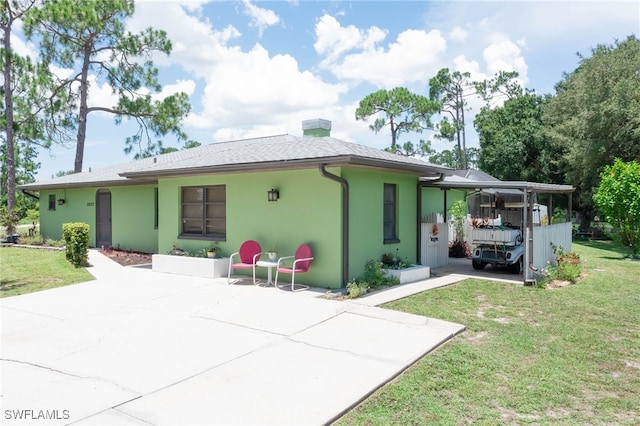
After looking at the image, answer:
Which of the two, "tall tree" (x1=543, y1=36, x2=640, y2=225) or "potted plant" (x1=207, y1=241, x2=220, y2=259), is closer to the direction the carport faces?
the potted plant

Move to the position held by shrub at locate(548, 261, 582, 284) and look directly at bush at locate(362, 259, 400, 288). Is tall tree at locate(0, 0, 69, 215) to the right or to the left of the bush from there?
right

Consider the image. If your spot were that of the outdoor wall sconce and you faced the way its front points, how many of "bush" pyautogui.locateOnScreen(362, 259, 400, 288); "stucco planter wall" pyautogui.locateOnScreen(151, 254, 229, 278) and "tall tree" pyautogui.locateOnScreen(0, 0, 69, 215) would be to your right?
2

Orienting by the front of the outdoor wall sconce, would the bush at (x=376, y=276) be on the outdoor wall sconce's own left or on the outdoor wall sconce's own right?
on the outdoor wall sconce's own left

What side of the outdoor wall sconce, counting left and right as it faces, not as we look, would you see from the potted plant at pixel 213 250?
right

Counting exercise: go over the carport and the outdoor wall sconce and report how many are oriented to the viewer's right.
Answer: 0

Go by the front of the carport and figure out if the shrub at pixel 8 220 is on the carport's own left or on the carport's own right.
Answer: on the carport's own right

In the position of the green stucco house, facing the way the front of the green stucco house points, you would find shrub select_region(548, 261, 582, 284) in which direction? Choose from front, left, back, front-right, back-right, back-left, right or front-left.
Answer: back-left

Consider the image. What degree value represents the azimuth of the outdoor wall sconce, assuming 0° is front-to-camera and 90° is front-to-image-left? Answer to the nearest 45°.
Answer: approximately 45°

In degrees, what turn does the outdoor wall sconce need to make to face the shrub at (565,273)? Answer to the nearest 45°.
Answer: approximately 135° to its left

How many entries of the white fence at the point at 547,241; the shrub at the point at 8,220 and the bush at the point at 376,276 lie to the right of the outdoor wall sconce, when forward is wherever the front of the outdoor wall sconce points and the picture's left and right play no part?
1

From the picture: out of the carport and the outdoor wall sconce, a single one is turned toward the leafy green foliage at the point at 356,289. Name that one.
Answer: the carport

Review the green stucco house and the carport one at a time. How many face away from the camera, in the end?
0
